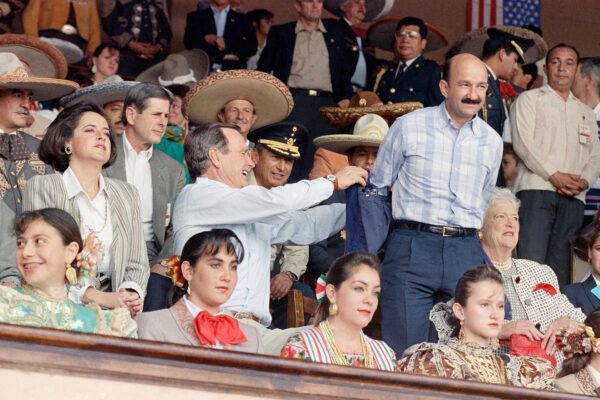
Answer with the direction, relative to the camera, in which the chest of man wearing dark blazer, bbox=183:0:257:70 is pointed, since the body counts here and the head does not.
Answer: toward the camera

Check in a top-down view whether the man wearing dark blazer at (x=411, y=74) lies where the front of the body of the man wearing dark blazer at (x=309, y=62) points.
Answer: no

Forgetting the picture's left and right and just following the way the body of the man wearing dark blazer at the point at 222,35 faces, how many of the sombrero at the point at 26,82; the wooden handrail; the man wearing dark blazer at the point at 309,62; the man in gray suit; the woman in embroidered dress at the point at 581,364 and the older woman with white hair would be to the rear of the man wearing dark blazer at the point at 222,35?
0

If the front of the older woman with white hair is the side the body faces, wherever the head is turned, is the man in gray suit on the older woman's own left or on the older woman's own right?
on the older woman's own right

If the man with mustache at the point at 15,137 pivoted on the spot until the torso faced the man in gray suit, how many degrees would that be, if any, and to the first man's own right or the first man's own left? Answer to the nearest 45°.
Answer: approximately 45° to the first man's own left

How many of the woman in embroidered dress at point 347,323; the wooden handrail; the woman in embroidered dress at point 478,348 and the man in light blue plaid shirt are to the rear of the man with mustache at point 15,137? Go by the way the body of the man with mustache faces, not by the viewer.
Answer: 0

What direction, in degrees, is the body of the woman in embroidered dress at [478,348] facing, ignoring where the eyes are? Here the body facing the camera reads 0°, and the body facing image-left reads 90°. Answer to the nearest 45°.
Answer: approximately 315°

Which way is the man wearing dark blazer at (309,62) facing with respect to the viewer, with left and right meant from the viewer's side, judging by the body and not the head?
facing the viewer

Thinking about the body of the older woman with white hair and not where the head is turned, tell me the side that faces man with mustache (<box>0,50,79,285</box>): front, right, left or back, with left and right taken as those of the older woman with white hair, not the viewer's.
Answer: right

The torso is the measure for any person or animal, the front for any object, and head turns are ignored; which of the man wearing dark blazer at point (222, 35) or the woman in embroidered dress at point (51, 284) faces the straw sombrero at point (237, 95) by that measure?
the man wearing dark blazer

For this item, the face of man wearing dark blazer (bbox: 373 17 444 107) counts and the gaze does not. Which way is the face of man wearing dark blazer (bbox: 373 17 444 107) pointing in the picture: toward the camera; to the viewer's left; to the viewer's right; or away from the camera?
toward the camera

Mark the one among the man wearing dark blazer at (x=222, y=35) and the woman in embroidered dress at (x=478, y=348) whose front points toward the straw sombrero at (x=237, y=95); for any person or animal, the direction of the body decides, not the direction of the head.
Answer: the man wearing dark blazer

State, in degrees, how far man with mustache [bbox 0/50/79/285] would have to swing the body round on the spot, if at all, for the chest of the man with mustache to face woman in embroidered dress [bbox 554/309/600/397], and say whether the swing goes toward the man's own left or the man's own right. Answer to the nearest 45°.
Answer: approximately 45° to the man's own left

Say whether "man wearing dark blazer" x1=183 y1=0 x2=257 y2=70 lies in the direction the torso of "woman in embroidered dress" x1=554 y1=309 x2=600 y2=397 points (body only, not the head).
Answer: no

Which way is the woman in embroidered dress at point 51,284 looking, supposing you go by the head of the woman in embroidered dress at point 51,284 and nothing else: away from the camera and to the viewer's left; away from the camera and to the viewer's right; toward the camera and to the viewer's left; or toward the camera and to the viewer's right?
toward the camera and to the viewer's left
